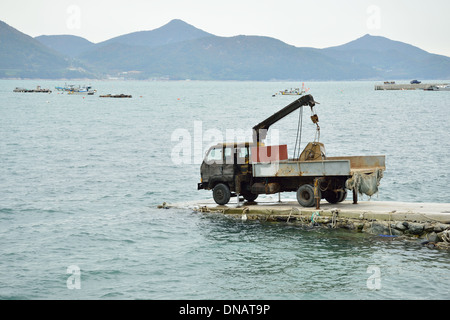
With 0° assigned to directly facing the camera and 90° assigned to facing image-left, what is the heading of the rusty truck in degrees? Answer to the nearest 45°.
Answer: approximately 135°
